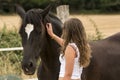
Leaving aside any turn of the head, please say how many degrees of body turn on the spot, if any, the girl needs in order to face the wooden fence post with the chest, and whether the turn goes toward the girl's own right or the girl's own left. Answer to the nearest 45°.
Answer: approximately 90° to the girl's own right

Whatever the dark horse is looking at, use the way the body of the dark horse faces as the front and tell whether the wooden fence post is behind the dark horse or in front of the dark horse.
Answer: behind

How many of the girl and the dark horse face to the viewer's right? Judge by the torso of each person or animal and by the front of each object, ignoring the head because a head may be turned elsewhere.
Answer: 0

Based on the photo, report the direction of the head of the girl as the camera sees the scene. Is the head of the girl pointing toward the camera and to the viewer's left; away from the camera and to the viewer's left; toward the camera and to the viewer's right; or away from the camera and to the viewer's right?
away from the camera and to the viewer's left

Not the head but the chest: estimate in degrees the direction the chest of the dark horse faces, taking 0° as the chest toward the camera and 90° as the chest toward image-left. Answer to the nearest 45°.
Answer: approximately 45°
